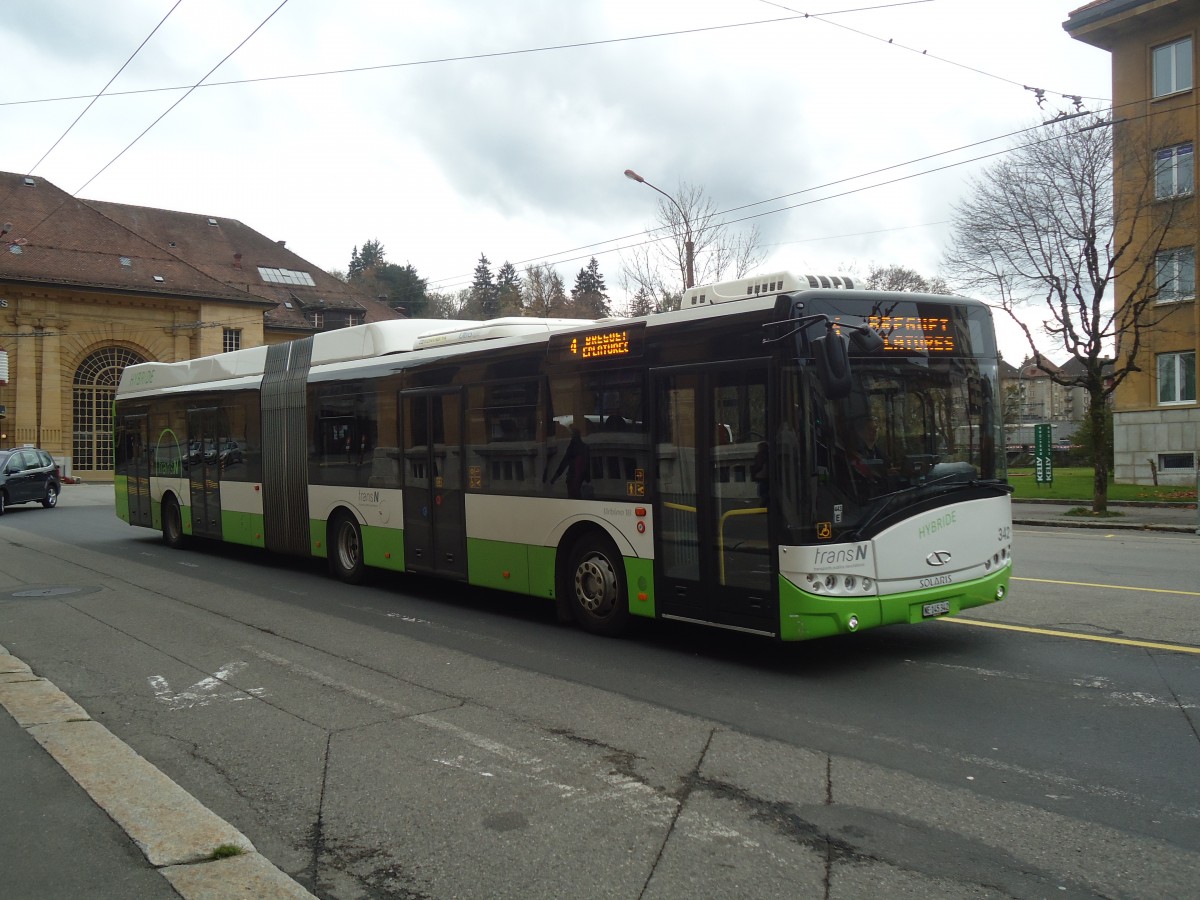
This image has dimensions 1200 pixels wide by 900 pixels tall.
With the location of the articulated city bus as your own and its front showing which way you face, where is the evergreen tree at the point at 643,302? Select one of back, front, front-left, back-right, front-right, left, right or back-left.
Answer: back-left

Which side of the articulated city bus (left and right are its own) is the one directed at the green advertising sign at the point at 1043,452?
left

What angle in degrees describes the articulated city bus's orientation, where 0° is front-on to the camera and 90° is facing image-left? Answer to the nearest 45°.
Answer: approximately 315°
